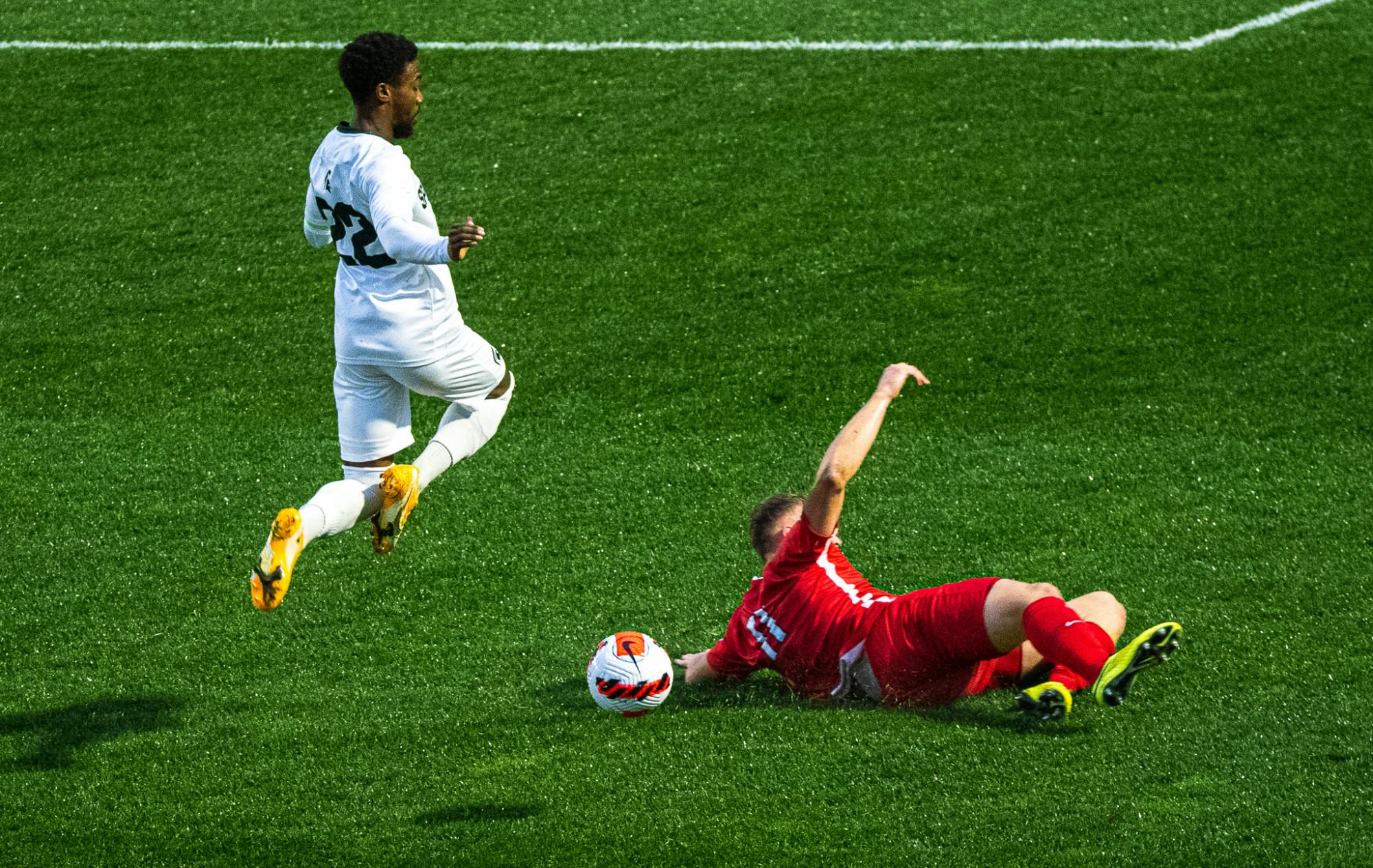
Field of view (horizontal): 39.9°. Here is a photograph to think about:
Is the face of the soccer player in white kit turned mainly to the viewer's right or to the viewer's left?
to the viewer's right

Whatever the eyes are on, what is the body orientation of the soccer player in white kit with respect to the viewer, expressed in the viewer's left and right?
facing away from the viewer and to the right of the viewer

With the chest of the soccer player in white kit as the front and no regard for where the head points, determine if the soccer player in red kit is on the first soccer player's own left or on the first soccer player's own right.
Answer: on the first soccer player's own right
